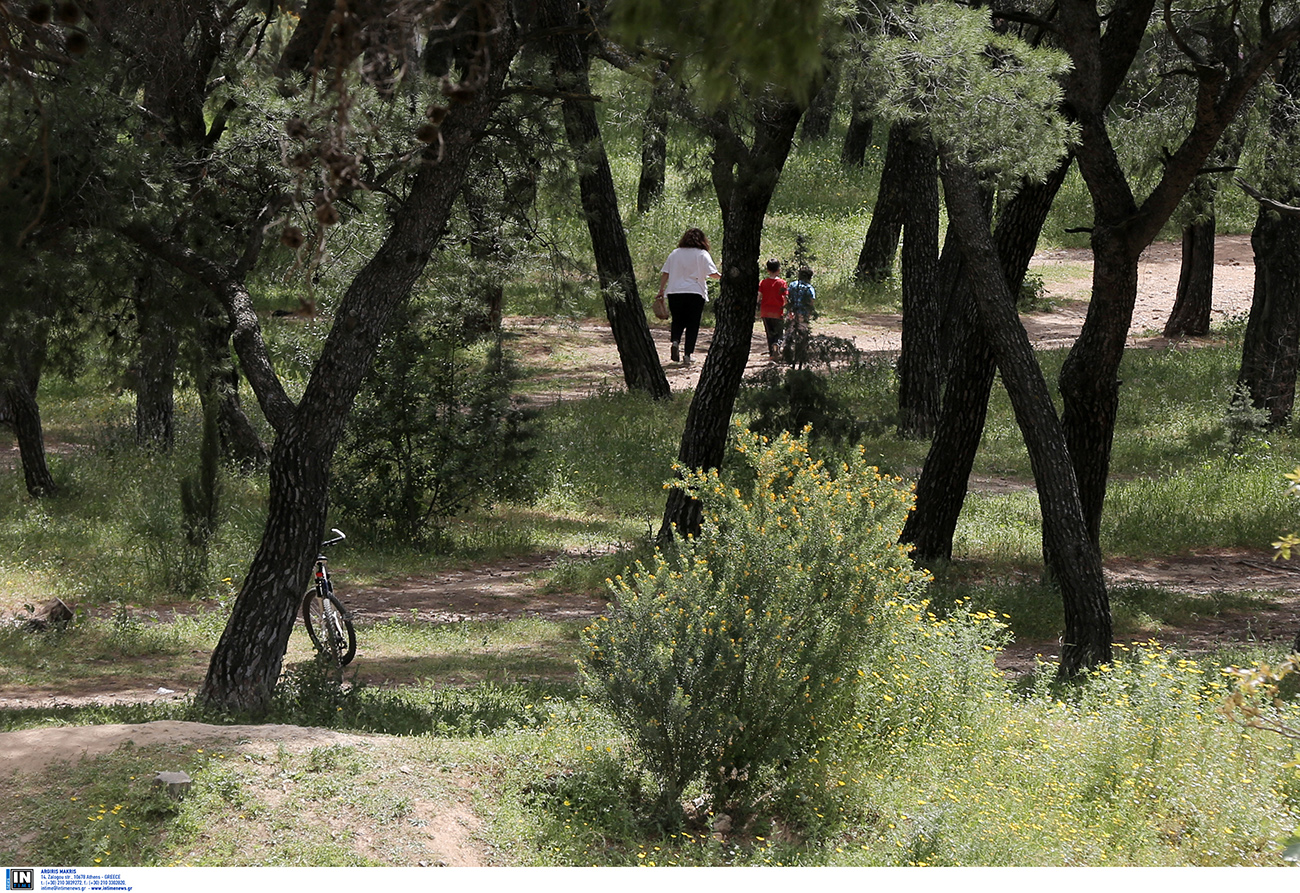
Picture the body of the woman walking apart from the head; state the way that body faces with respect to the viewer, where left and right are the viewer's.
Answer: facing away from the viewer

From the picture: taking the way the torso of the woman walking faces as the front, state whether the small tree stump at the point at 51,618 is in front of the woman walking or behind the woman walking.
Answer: behind

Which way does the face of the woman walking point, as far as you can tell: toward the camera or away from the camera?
away from the camera

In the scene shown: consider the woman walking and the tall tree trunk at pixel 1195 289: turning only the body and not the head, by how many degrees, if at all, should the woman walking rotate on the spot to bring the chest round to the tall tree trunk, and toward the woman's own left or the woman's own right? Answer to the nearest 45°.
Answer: approximately 45° to the woman's own right

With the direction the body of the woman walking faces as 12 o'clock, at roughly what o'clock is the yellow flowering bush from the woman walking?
The yellow flowering bush is roughly at 6 o'clock from the woman walking.

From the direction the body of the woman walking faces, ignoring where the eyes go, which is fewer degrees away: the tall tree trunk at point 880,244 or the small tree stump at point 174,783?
the tall tree trunk

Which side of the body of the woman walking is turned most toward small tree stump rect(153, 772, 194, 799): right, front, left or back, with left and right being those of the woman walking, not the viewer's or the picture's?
back
